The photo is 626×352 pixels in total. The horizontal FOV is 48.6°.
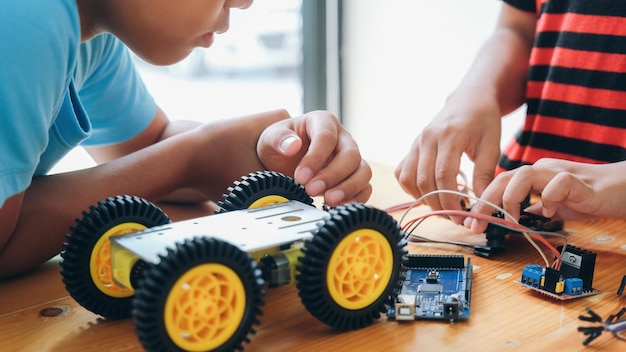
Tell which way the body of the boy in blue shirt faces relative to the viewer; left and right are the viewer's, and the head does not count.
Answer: facing to the right of the viewer

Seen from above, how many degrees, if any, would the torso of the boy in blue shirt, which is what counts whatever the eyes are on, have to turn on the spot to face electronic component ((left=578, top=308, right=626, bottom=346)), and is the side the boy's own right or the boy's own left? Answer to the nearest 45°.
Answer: approximately 45° to the boy's own right

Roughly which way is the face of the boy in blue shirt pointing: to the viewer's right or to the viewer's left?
to the viewer's right
